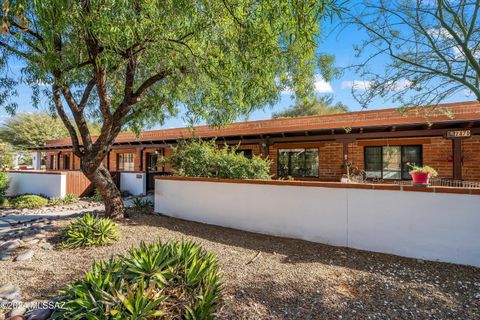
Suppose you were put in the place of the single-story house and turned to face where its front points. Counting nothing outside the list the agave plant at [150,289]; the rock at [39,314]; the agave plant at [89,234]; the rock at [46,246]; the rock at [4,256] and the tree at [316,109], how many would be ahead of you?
5

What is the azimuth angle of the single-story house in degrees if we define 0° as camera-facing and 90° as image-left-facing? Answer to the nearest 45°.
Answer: approximately 45°

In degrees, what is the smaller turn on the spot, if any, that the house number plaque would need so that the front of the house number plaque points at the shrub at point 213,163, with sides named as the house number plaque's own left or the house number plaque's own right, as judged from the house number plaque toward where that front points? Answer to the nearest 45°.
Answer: approximately 45° to the house number plaque's own right

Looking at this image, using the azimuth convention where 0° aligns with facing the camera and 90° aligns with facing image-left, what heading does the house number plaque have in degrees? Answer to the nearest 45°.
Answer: approximately 0°

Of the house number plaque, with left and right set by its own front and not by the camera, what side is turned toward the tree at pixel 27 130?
right

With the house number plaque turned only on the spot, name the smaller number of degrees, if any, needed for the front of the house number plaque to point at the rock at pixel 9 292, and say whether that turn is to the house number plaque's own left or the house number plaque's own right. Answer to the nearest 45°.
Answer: approximately 45° to the house number plaque's own right

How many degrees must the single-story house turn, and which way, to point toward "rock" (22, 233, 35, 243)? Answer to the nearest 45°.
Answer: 0° — it already faces it

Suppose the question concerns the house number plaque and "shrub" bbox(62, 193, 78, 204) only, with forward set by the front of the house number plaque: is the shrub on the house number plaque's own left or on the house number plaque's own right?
on the house number plaque's own right

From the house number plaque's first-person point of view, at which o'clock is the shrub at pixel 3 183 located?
The shrub is roughly at 2 o'clock from the house number plaque.

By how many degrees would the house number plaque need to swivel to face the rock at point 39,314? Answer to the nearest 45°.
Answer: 0° — it already faces it

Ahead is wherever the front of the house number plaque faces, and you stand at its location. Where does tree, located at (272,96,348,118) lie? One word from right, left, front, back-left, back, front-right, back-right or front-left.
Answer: back-right

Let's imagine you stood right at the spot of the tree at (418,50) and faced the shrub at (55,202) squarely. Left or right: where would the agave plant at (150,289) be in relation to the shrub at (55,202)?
left

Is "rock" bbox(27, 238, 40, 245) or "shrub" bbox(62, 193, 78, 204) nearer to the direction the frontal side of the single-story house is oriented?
the rock

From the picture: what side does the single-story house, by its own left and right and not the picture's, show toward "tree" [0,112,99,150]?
right
